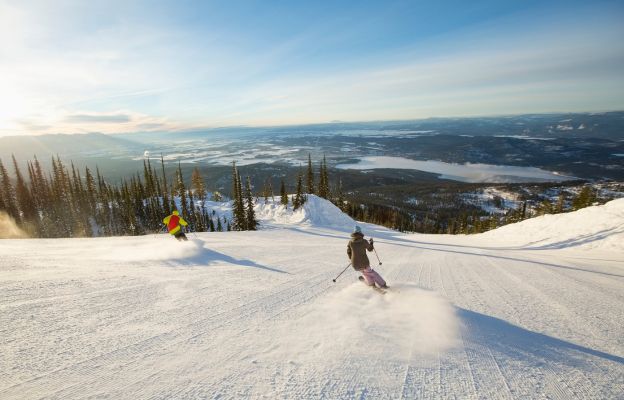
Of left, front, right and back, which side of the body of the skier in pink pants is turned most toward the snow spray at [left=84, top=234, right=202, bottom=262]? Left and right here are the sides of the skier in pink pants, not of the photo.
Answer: left

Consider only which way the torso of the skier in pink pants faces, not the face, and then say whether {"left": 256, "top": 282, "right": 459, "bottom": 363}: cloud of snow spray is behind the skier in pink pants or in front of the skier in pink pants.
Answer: behind

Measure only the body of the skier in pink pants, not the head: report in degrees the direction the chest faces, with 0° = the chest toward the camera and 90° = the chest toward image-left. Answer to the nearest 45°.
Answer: approximately 180°
